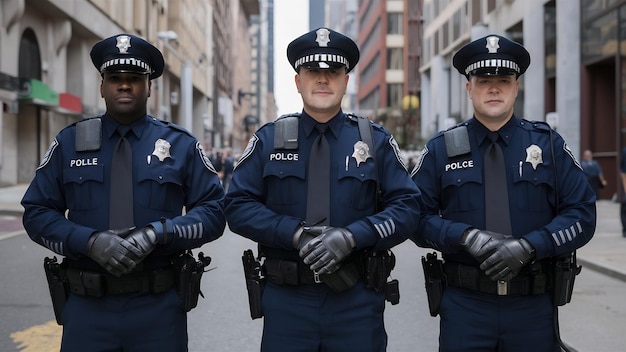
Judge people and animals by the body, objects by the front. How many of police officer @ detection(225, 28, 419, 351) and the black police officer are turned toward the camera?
2

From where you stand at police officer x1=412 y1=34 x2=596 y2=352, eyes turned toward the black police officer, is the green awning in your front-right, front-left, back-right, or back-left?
front-right

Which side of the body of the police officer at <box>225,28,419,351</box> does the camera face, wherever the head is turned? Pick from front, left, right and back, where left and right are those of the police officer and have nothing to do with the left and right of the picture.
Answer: front

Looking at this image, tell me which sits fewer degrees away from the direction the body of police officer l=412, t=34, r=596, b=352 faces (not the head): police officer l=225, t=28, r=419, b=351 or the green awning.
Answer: the police officer

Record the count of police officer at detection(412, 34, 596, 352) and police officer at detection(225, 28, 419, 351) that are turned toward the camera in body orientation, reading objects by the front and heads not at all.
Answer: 2

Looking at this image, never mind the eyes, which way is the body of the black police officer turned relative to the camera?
toward the camera

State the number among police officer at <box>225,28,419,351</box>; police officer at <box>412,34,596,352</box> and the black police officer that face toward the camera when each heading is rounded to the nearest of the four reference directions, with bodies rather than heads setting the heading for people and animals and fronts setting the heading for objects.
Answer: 3

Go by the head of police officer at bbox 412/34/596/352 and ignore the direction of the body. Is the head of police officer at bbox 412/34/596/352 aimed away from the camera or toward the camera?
toward the camera

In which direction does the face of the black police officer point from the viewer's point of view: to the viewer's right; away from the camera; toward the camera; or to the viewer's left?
toward the camera

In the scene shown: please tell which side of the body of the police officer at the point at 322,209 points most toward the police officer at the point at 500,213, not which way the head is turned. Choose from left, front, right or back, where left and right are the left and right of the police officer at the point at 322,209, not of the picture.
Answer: left

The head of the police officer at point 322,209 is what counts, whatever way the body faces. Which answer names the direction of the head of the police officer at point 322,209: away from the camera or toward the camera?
toward the camera

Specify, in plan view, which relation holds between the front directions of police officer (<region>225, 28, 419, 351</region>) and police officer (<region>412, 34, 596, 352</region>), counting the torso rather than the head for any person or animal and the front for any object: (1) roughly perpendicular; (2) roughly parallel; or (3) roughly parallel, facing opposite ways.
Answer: roughly parallel

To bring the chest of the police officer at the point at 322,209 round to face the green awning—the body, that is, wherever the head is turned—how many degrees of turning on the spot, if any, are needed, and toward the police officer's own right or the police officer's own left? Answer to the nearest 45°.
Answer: approximately 135° to the police officer's own right

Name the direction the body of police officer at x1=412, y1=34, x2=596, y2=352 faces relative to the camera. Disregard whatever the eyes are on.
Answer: toward the camera
